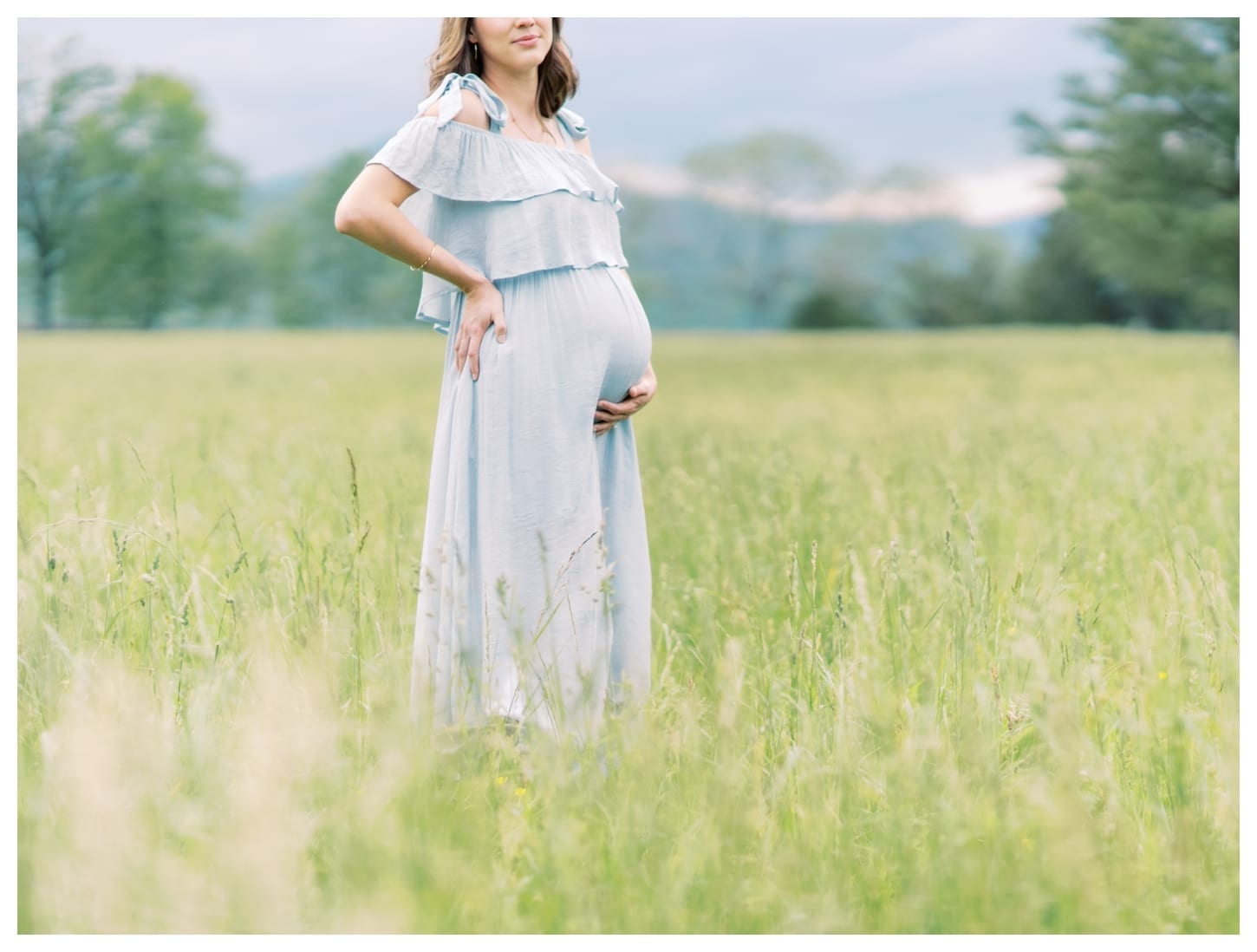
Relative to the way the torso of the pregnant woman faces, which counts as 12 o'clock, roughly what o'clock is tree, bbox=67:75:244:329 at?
The tree is roughly at 7 o'clock from the pregnant woman.

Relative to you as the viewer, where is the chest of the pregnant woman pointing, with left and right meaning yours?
facing the viewer and to the right of the viewer

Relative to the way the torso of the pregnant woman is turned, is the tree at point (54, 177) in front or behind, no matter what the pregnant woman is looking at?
behind

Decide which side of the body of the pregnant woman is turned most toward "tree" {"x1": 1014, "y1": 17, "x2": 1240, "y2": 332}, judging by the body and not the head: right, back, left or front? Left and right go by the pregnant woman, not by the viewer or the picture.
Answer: left
